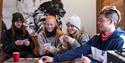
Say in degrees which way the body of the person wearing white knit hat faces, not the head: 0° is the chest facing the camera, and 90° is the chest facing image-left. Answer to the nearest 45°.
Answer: approximately 45°

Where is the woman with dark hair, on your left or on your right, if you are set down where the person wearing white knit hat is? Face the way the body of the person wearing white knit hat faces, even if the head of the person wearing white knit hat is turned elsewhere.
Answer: on your right
